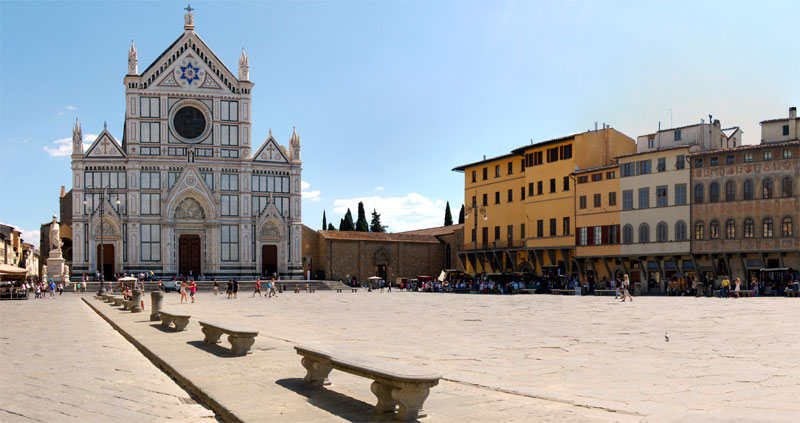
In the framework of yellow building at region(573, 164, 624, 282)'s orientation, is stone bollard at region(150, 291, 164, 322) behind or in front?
in front

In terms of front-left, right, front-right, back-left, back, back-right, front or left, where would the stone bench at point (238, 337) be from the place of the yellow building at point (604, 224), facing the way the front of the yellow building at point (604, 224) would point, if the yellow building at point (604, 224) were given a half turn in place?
back-right

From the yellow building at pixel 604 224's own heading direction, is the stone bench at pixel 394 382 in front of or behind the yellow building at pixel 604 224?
in front
